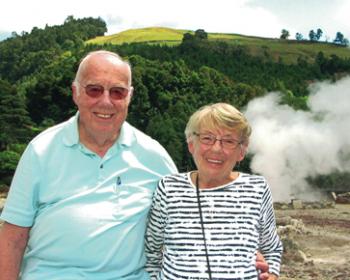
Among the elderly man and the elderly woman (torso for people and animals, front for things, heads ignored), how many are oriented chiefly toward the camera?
2

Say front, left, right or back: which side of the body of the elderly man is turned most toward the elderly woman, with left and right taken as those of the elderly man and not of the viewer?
left

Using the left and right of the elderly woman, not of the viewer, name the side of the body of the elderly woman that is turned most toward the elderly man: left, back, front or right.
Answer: right

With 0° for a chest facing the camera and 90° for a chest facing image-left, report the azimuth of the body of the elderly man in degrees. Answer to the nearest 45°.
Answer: approximately 0°
